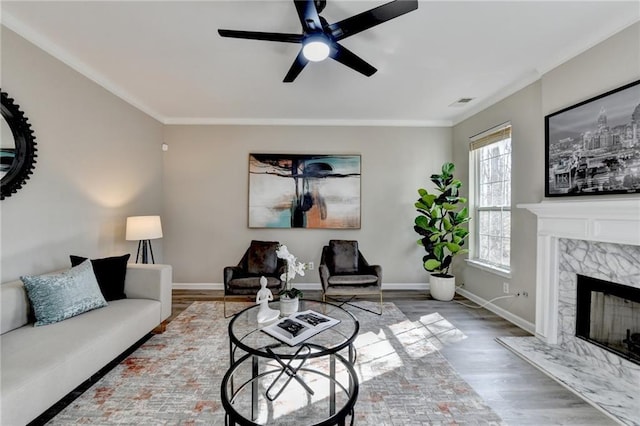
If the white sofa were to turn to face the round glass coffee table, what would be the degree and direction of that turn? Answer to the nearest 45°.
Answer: approximately 45° to its right

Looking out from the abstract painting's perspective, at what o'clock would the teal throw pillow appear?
The teal throw pillow is roughly at 1 o'clock from the abstract painting.

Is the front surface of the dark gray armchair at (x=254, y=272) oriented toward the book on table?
yes

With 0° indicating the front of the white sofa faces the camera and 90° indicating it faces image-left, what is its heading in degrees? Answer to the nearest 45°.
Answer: approximately 270°

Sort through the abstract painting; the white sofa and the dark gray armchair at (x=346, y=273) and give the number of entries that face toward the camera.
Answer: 2

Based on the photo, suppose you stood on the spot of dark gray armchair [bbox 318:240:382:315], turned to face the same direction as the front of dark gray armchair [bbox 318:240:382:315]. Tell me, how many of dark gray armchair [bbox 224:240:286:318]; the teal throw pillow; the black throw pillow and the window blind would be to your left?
1

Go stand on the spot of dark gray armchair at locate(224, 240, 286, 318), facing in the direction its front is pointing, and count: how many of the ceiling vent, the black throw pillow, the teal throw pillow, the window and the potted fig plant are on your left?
3

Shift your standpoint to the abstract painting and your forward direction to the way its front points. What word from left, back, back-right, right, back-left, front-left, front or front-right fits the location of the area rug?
front

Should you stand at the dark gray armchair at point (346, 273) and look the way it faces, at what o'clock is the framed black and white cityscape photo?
The framed black and white cityscape photo is roughly at 10 o'clock from the dark gray armchair.

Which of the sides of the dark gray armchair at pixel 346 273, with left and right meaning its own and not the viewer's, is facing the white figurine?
front

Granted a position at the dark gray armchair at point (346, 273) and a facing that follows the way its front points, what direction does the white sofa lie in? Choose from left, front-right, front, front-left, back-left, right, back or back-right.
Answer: front-right

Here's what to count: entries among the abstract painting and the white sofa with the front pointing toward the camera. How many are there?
1

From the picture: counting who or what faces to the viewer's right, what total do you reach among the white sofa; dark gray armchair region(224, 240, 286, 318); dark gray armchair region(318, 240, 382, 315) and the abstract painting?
1

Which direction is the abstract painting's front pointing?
toward the camera

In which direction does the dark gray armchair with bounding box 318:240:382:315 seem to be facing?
toward the camera

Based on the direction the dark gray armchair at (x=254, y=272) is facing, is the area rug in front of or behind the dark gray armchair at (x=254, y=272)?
in front
